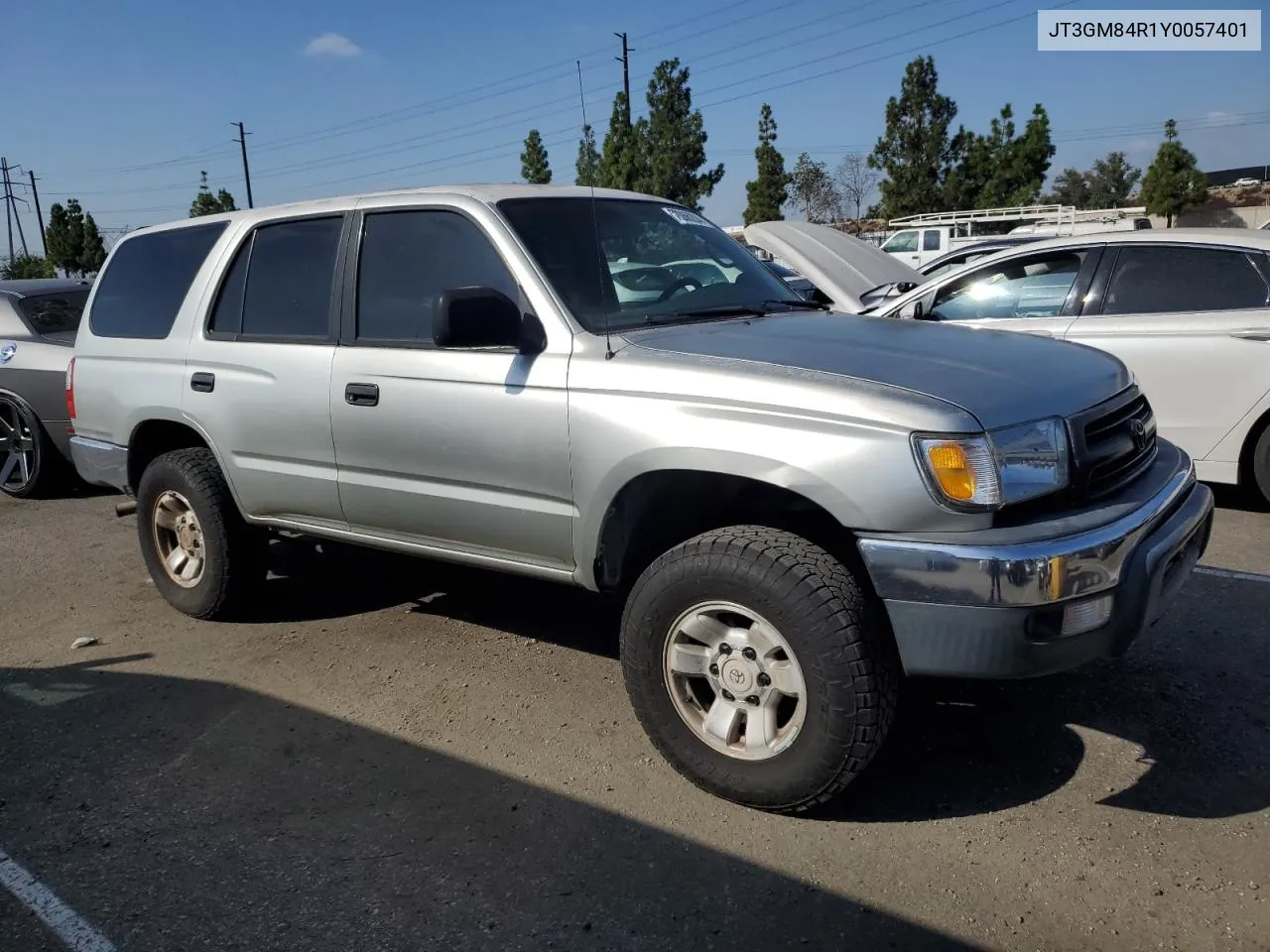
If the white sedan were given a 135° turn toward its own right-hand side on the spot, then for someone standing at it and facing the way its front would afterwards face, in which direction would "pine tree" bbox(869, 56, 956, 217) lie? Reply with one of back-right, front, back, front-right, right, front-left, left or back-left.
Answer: front-left

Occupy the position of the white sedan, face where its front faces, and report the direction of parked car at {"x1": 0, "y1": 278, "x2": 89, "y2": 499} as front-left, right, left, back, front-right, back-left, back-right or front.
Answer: front

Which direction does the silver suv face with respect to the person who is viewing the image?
facing the viewer and to the right of the viewer

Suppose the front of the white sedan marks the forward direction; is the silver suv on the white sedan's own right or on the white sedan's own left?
on the white sedan's own left

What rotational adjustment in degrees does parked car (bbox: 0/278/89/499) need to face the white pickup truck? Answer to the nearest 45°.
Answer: approximately 90° to its right

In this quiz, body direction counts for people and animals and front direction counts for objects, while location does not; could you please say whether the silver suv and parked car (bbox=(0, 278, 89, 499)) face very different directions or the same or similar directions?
very different directions

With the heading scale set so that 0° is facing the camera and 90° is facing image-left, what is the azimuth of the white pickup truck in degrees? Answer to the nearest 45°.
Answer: approximately 90°

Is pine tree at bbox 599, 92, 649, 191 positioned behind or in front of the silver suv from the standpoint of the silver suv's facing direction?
behind

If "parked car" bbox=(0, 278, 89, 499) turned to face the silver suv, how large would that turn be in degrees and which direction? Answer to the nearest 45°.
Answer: approximately 135° to its left

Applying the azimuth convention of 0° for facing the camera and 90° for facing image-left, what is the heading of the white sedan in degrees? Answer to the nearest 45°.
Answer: approximately 90°

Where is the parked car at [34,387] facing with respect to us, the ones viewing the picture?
facing away from the viewer and to the left of the viewer

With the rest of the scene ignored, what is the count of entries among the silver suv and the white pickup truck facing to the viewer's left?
1

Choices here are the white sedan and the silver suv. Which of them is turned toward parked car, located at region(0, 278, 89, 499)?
the white sedan

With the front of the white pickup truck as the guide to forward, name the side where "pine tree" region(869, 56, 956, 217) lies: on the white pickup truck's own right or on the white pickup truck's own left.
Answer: on the white pickup truck's own right
